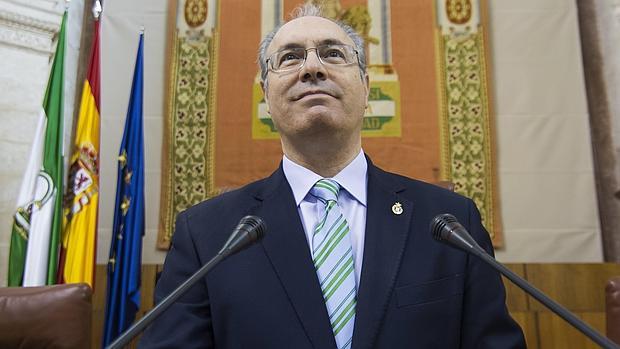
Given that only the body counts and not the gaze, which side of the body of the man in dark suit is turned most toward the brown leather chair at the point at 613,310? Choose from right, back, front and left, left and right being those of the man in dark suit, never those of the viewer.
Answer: left

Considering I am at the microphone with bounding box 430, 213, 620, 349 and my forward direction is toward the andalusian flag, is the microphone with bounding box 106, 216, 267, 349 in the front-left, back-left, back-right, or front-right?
front-left

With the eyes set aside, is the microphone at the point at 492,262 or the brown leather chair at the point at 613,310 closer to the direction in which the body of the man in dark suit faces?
the microphone

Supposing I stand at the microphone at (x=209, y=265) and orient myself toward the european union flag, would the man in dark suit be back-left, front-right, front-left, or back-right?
front-right

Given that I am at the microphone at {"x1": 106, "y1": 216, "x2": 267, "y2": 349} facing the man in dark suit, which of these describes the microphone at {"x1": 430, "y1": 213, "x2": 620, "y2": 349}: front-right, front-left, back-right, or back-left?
front-right

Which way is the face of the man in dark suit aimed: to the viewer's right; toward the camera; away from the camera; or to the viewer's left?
toward the camera

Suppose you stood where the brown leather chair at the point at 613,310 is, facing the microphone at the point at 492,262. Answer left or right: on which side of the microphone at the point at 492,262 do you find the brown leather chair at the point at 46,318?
right

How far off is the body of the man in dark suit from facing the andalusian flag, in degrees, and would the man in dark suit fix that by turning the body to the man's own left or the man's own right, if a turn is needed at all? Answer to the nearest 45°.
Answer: approximately 135° to the man's own right

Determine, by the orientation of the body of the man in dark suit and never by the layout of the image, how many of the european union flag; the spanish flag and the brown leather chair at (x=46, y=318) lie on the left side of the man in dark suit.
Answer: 0

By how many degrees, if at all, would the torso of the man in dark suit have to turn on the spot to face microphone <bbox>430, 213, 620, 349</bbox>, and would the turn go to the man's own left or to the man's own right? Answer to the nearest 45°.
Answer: approximately 45° to the man's own left

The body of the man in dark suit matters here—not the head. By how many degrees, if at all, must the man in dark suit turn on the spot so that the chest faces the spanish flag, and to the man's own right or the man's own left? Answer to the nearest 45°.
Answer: approximately 135° to the man's own right

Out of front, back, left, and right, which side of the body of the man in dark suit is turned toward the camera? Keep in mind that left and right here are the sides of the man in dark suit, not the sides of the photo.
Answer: front
